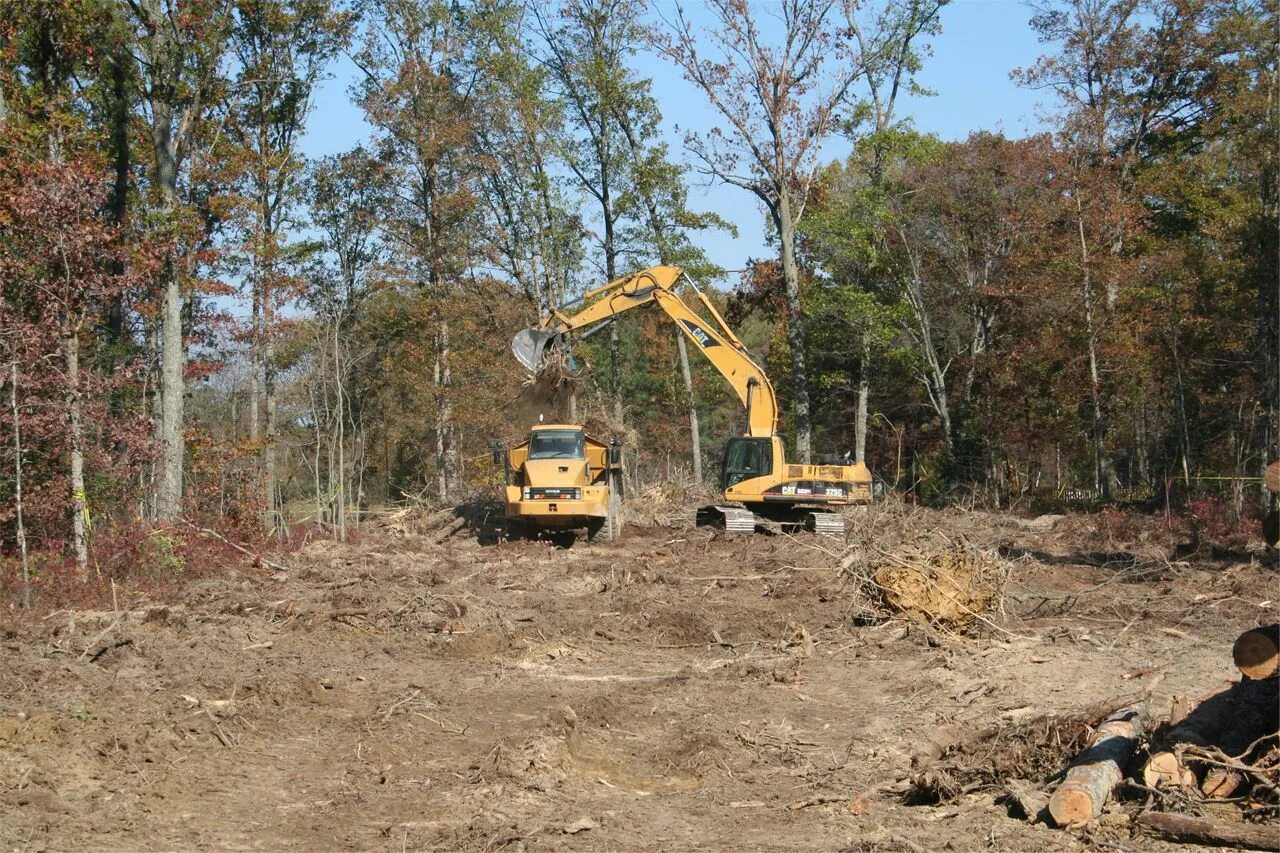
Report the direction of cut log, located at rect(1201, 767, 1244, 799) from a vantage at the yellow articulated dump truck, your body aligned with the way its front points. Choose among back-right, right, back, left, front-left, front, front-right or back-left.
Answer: front

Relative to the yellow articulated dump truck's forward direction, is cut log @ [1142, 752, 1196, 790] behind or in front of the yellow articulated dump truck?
in front

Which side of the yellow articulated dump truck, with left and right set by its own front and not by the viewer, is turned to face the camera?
front

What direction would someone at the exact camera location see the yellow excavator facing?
facing to the left of the viewer

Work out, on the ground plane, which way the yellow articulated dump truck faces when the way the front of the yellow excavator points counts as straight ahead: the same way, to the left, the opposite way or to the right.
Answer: to the left

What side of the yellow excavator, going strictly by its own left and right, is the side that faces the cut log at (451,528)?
front

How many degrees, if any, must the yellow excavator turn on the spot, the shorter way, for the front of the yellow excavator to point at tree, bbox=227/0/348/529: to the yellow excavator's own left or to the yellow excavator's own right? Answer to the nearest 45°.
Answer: approximately 45° to the yellow excavator's own right

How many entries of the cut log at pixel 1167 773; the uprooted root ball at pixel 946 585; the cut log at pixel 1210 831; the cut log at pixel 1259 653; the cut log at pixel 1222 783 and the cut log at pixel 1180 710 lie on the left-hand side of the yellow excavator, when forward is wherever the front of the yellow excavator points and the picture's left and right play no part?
6

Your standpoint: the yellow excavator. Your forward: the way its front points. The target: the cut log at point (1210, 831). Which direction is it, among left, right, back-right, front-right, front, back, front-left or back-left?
left

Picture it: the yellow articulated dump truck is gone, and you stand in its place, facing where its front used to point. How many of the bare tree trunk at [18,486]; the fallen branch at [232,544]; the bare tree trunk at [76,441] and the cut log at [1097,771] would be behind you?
0

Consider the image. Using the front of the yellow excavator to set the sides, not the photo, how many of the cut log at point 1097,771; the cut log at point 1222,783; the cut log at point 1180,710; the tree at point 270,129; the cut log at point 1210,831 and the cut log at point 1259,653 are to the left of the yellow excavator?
5

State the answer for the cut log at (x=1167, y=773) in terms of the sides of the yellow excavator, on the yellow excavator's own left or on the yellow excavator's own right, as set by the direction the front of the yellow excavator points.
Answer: on the yellow excavator's own left

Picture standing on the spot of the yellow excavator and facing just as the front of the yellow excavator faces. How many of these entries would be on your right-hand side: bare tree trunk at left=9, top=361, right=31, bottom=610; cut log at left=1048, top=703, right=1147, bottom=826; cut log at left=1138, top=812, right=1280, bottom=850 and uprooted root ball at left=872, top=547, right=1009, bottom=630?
0

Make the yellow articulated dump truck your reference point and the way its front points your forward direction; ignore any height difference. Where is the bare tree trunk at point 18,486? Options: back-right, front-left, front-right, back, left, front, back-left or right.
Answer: front-right

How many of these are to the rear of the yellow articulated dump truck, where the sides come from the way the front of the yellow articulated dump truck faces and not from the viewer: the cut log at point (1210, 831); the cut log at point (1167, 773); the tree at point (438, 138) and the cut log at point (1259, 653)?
1

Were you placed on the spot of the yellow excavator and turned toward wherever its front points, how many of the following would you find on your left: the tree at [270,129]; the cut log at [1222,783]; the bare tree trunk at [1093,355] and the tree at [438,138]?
1

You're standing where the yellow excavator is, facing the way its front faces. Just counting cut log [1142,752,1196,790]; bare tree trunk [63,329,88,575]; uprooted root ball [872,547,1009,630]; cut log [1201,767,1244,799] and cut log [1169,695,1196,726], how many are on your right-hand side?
0
